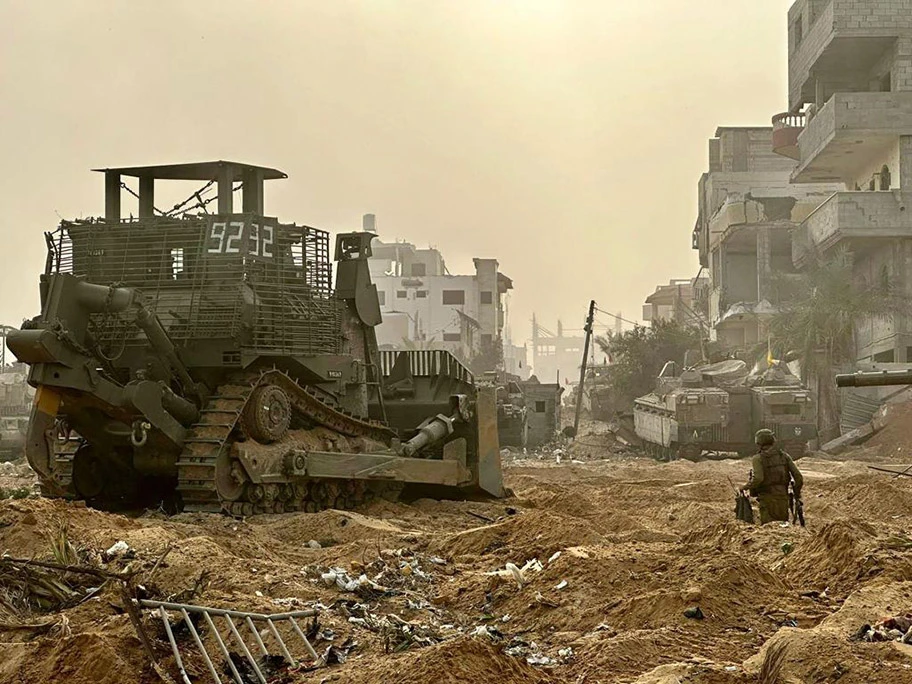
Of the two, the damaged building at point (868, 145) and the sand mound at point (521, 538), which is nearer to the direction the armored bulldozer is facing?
the damaged building

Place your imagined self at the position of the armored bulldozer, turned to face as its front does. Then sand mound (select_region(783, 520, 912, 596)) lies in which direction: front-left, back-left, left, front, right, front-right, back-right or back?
right

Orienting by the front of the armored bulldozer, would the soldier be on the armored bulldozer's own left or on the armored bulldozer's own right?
on the armored bulldozer's own right

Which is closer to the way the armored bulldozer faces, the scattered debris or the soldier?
the soldier

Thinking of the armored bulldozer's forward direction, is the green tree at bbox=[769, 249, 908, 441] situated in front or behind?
in front

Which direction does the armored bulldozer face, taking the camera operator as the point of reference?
facing away from the viewer and to the right of the viewer

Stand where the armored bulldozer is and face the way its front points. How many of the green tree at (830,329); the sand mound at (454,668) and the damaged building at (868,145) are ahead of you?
2

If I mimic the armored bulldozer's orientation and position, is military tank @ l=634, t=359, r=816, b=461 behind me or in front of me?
in front
